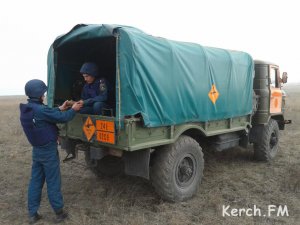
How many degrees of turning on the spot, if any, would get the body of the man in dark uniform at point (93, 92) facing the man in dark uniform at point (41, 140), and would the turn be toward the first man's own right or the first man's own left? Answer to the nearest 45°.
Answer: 0° — they already face them

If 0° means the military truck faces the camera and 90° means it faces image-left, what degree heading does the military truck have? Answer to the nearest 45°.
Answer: approximately 225°

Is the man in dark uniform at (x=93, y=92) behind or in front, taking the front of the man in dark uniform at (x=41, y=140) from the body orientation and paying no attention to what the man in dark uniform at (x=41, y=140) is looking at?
in front

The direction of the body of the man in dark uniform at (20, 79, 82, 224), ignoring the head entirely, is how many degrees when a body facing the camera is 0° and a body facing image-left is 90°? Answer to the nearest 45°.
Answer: approximately 225°

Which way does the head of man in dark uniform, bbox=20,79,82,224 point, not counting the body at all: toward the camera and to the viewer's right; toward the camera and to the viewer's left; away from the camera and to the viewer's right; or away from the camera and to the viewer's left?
away from the camera and to the viewer's right

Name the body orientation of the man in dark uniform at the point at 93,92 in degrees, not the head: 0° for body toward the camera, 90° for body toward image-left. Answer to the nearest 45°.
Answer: approximately 45°

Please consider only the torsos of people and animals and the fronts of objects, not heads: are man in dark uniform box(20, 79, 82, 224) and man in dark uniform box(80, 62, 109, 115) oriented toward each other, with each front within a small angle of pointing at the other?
yes
